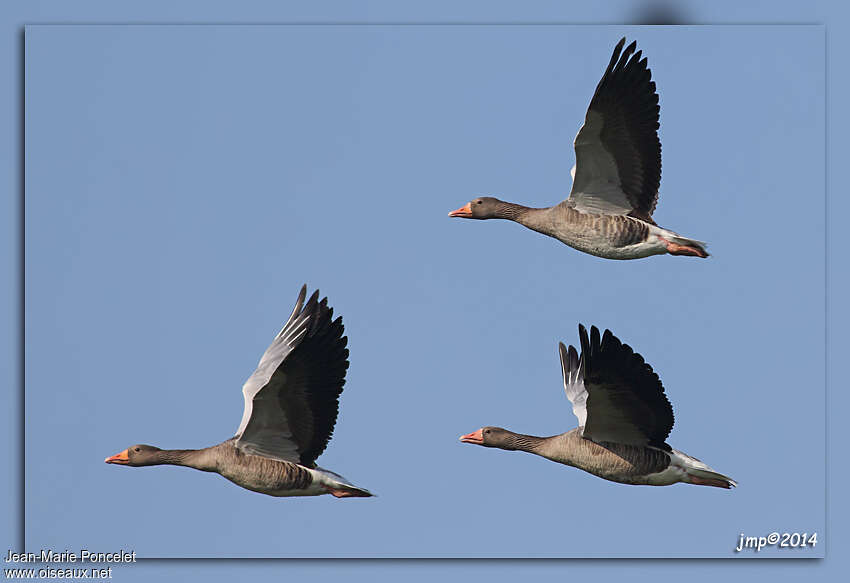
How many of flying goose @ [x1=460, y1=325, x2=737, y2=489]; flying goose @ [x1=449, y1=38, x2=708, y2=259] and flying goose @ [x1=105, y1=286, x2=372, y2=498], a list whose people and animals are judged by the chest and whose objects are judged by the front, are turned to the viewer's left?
3

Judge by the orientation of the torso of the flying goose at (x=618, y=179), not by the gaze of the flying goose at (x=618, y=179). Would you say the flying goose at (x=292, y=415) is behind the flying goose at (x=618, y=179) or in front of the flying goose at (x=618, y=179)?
in front

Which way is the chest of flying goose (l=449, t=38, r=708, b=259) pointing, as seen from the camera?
to the viewer's left

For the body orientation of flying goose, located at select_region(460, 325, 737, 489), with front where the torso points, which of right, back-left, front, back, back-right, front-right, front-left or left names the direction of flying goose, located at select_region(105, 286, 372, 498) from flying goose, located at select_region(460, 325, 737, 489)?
front

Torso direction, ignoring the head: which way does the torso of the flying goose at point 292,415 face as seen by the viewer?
to the viewer's left

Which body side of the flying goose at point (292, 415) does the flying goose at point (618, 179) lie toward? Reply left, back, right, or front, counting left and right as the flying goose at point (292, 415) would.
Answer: back

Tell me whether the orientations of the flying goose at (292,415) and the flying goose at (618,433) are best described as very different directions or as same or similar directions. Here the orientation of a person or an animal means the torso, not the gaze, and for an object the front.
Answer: same or similar directions

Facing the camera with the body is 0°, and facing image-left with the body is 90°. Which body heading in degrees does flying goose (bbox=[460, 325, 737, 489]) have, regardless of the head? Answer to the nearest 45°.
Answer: approximately 90°
